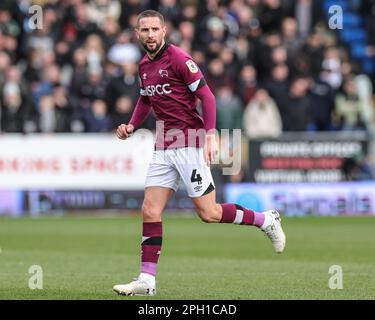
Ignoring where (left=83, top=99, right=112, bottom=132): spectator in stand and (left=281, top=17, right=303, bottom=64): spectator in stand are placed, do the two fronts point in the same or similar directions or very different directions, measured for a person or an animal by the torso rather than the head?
same or similar directions

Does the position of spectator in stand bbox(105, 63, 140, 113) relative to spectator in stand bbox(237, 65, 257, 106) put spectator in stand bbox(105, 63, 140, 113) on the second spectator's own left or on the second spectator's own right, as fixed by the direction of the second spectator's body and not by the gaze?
on the second spectator's own right

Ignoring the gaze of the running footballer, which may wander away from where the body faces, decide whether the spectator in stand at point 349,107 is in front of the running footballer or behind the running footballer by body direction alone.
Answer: behind

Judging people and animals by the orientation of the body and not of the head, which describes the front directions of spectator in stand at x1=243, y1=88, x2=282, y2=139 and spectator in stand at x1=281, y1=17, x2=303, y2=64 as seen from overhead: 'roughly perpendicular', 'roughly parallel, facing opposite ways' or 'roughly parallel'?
roughly parallel

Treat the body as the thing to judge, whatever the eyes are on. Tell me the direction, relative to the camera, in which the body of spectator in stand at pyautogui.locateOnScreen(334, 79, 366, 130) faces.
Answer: toward the camera

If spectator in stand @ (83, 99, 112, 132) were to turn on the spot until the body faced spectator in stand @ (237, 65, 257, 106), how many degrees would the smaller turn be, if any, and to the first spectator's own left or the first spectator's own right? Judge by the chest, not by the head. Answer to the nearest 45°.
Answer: approximately 90° to the first spectator's own left

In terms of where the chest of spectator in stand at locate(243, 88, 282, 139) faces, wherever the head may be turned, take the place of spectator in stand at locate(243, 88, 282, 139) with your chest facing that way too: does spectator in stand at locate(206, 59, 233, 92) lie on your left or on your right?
on your right

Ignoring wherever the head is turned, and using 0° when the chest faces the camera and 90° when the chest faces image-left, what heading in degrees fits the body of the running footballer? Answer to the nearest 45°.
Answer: approximately 45°

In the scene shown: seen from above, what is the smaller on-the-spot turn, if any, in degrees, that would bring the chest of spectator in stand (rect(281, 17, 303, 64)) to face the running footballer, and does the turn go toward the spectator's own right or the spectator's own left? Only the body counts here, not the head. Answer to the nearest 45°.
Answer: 0° — they already face them

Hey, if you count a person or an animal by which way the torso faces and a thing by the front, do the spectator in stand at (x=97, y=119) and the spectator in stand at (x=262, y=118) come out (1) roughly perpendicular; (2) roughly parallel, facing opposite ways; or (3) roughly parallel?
roughly parallel

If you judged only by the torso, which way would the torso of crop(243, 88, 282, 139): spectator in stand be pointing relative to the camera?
toward the camera

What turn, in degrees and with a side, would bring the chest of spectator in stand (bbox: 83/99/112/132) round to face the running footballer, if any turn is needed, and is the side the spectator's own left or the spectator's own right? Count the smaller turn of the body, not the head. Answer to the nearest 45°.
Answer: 0° — they already face them

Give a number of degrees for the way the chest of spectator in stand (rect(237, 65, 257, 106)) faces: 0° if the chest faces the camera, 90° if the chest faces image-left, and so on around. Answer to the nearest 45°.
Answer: approximately 0°
